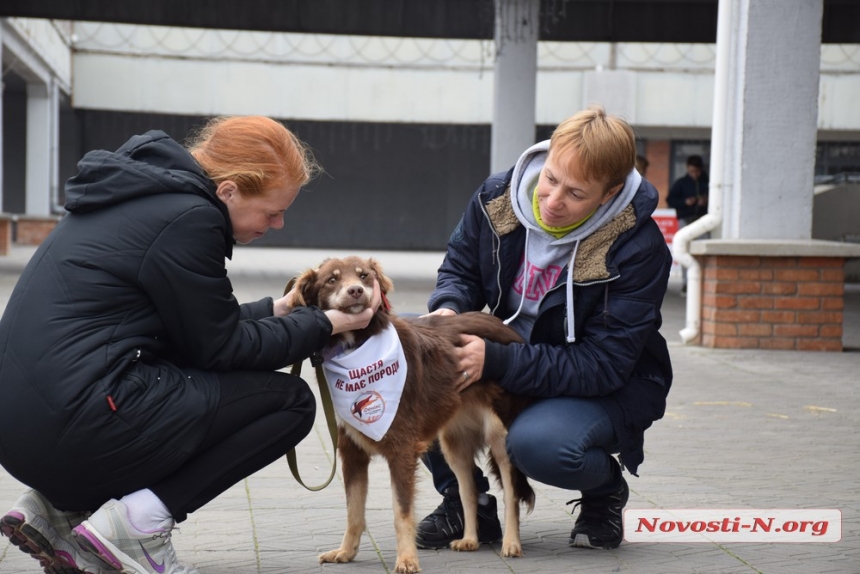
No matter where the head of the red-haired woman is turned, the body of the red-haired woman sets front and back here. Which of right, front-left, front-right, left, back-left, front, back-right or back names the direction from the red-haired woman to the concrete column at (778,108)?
front-left

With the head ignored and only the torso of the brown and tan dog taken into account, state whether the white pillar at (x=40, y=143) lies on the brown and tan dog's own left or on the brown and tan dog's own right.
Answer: on the brown and tan dog's own right

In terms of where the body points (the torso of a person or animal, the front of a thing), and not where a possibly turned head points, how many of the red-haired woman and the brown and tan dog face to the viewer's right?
1

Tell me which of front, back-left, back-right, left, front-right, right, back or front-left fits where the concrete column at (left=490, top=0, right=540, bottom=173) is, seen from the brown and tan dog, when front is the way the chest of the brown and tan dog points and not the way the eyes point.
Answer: back-right

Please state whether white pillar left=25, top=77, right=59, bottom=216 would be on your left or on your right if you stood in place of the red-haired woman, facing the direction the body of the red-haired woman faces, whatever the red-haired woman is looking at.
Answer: on your left

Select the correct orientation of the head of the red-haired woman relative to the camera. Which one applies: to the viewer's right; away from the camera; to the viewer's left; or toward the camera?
to the viewer's right

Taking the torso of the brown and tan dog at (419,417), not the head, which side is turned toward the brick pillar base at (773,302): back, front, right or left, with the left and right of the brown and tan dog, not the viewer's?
back

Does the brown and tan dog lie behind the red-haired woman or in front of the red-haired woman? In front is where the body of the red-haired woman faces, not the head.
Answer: in front

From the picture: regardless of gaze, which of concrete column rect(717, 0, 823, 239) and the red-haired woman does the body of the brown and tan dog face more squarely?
the red-haired woman

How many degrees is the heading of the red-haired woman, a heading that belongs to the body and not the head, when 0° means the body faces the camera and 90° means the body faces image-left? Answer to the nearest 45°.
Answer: approximately 270°

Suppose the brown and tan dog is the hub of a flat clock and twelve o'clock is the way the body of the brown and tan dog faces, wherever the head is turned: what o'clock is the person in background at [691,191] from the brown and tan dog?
The person in background is roughly at 5 o'clock from the brown and tan dog.
